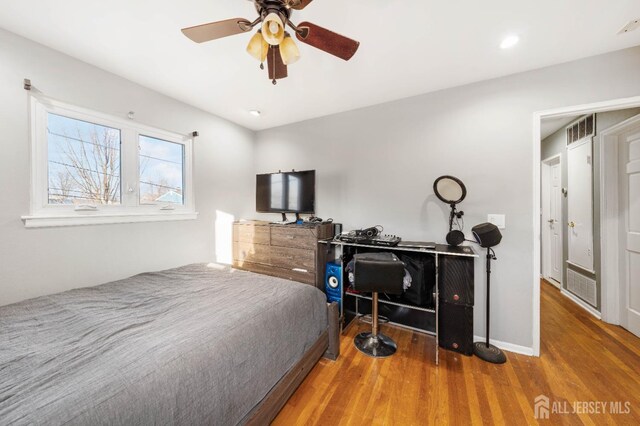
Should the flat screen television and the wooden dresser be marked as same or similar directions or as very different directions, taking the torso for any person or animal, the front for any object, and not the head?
same or similar directions

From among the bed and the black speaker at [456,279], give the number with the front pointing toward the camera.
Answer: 1

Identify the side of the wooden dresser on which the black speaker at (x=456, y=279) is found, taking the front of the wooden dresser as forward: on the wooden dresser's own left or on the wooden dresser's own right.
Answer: on the wooden dresser's own left

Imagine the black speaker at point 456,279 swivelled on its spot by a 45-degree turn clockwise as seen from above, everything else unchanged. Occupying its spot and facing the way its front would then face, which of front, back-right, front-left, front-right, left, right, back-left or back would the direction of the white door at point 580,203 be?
back

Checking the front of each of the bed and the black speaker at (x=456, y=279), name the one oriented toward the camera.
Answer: the black speaker

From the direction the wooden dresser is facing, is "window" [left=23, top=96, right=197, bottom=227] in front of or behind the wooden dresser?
in front

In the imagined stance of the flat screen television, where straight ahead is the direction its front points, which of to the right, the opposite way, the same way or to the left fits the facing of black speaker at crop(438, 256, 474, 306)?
the same way

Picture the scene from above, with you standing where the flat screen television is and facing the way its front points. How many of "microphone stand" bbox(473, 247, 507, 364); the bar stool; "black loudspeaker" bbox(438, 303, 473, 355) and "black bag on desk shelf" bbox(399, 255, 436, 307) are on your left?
4

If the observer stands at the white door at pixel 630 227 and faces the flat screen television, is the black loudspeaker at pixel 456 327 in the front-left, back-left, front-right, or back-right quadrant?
front-left

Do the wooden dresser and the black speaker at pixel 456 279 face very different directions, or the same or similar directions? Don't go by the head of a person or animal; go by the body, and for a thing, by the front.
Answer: same or similar directions

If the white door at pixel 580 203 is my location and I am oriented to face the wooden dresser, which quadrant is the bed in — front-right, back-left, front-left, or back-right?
front-left

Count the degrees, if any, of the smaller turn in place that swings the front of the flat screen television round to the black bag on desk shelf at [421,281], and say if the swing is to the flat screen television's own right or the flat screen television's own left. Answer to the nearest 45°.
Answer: approximately 90° to the flat screen television's own left

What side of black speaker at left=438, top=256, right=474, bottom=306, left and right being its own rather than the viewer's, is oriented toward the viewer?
front

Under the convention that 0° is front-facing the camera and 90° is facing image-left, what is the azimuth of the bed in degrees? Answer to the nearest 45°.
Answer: approximately 225°

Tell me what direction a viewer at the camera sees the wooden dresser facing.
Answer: facing the viewer and to the left of the viewer
